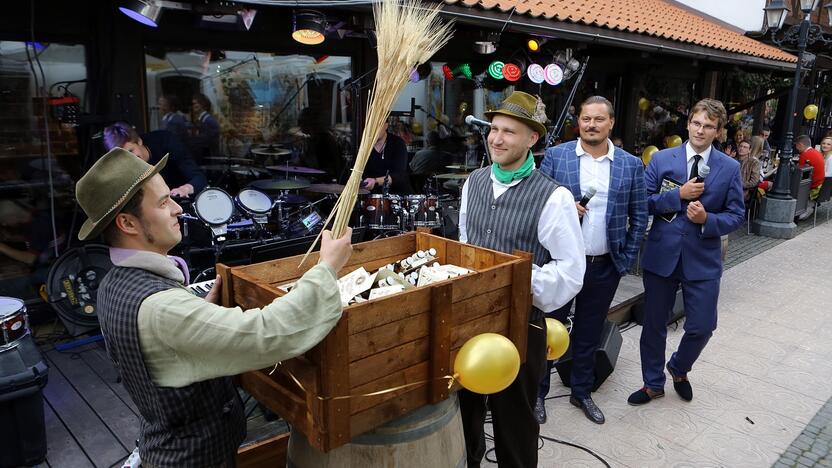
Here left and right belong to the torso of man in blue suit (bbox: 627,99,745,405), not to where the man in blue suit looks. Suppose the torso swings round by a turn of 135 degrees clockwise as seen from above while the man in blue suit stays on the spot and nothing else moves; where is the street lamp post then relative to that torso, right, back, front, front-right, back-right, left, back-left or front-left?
front-right

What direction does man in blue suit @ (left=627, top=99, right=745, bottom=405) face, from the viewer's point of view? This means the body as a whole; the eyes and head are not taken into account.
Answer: toward the camera

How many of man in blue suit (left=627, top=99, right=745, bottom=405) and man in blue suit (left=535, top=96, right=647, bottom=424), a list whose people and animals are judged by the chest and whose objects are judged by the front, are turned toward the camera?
2

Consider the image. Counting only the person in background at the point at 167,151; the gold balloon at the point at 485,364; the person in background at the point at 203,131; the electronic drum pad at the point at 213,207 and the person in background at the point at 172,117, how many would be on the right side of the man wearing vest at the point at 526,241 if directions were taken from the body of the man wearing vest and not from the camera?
4

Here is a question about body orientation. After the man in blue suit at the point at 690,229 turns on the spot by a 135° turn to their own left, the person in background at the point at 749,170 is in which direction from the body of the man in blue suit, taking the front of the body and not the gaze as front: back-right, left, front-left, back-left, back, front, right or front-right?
front-left

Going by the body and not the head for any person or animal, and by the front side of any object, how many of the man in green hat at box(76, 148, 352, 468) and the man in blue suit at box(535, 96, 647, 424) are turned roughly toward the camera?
1

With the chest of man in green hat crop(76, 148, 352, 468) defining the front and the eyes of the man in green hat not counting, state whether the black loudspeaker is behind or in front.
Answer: in front

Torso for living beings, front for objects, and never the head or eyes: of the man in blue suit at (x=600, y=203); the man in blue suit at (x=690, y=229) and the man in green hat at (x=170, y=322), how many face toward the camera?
2

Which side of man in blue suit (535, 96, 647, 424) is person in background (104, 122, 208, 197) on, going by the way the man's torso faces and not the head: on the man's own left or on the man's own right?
on the man's own right

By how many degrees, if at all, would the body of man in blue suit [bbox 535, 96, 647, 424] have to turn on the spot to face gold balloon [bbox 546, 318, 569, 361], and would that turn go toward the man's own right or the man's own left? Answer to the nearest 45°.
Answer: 0° — they already face it

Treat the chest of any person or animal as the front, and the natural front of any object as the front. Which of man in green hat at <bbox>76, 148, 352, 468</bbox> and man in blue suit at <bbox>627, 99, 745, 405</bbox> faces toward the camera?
the man in blue suit

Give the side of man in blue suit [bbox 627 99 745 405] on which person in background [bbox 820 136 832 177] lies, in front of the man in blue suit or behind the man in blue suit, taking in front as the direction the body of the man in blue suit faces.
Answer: behind

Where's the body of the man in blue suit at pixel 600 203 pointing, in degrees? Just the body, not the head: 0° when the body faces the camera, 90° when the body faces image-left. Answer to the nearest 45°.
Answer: approximately 0°

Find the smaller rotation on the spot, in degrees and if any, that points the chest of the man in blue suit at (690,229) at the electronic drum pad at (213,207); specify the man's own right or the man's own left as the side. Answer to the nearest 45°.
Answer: approximately 90° to the man's own right

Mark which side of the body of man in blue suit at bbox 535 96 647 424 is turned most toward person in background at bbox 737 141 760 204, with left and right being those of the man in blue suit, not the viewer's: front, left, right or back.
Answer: back

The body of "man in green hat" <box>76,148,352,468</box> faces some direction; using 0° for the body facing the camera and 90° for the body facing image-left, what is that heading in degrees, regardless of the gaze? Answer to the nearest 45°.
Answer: approximately 270°

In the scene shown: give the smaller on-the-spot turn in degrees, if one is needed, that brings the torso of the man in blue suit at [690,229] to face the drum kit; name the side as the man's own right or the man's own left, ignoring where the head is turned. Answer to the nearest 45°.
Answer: approximately 90° to the man's own right

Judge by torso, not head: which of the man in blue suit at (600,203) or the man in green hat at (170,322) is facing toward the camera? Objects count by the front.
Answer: the man in blue suit

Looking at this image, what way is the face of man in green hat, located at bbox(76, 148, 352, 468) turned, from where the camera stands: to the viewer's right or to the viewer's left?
to the viewer's right

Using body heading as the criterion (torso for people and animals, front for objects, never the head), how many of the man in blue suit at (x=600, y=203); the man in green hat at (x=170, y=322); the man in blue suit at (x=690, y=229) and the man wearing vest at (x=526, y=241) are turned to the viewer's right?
1
